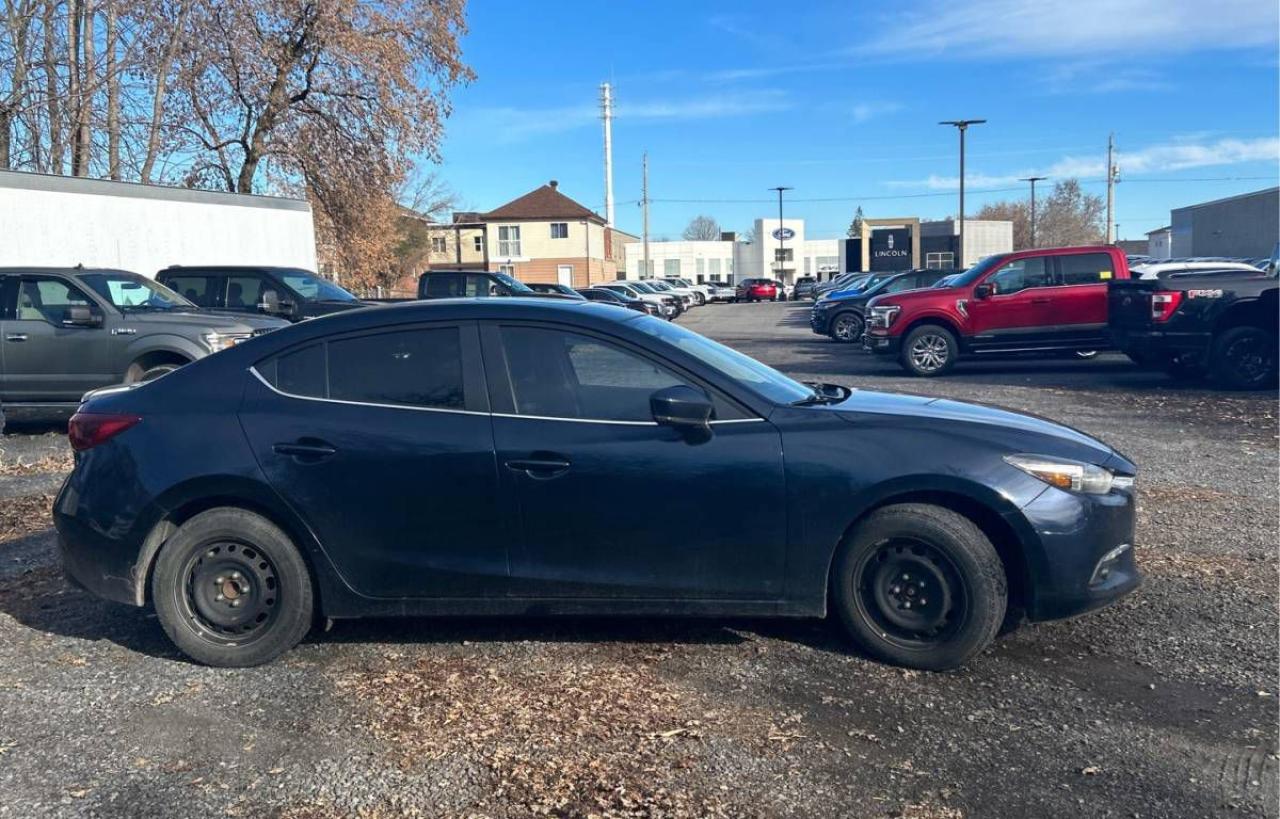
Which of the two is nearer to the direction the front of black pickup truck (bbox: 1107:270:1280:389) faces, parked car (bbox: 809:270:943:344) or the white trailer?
the parked car

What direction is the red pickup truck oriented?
to the viewer's left

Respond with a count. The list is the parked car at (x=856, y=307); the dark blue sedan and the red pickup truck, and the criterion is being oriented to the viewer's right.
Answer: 1

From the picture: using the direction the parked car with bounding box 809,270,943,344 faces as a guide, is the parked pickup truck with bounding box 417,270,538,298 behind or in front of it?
in front

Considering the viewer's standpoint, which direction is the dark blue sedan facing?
facing to the right of the viewer

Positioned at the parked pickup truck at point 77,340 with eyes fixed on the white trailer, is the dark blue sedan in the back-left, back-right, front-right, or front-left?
back-right

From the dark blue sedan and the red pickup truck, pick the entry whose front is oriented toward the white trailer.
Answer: the red pickup truck

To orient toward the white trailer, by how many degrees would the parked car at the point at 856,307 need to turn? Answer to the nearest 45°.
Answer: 0° — it already faces it

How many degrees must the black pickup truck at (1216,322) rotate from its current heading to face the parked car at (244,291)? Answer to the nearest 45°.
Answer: approximately 135° to its left

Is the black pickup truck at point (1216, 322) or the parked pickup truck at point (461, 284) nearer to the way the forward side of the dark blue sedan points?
the black pickup truck

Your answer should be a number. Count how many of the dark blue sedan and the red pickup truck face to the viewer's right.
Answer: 1

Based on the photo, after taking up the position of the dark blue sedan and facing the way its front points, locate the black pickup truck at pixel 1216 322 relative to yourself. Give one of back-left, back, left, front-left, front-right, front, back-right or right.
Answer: front-left

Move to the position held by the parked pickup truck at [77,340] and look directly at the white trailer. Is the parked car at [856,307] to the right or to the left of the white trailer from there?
right
